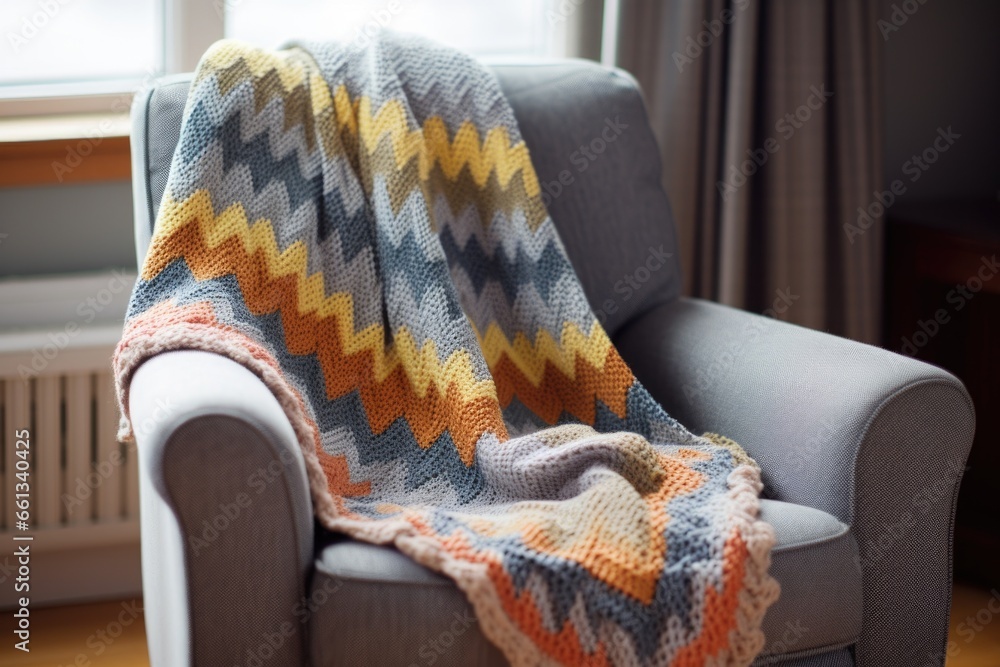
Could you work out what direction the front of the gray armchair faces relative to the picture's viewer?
facing the viewer and to the right of the viewer

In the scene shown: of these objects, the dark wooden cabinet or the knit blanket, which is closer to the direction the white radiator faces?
the knit blanket

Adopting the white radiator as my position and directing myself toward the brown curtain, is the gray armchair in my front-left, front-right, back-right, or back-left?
front-right

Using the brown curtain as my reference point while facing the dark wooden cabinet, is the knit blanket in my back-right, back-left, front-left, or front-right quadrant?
back-right

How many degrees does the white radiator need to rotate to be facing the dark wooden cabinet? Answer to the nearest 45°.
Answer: approximately 90° to its left

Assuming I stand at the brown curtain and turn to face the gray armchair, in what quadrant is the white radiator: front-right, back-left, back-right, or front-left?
front-right

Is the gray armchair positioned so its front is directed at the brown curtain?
no

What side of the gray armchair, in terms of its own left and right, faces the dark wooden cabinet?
left

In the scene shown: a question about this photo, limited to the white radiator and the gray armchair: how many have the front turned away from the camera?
0

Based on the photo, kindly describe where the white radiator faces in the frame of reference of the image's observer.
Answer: facing the viewer

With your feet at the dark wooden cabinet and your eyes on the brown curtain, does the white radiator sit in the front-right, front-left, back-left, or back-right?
front-left

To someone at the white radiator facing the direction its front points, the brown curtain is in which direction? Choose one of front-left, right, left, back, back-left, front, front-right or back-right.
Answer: left

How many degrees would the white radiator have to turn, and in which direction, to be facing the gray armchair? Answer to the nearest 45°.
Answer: approximately 45° to its left
